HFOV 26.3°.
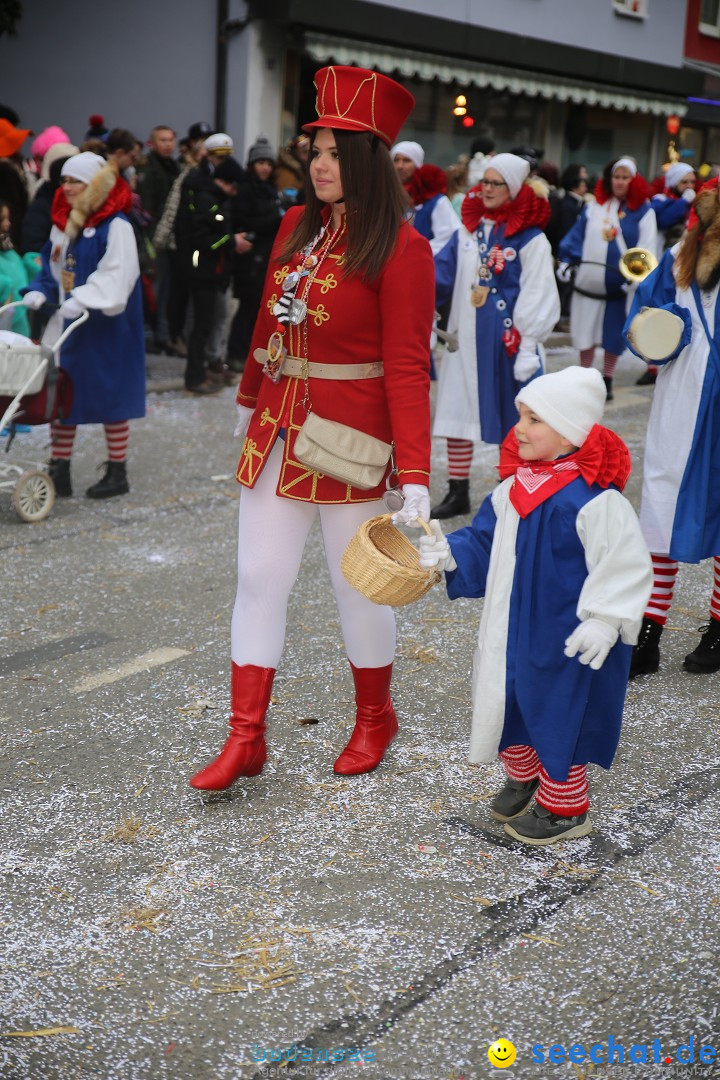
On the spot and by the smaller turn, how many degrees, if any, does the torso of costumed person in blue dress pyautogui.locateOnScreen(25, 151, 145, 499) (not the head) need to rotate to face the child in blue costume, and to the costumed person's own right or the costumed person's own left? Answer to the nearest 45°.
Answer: approximately 45° to the costumed person's own left

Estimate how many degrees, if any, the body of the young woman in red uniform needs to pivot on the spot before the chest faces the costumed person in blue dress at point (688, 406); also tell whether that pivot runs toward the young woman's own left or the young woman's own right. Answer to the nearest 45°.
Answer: approximately 180°

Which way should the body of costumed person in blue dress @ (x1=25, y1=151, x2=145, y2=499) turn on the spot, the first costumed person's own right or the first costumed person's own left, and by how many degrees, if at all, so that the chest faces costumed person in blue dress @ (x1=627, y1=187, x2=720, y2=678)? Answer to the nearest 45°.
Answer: approximately 90° to the first costumed person's own left

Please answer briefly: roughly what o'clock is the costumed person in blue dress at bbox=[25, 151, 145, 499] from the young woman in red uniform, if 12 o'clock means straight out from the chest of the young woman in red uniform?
The costumed person in blue dress is roughly at 4 o'clock from the young woman in red uniform.

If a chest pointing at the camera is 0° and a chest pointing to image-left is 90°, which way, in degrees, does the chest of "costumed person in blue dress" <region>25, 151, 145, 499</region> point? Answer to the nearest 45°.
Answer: approximately 45°
